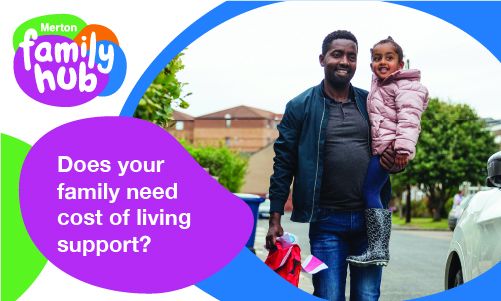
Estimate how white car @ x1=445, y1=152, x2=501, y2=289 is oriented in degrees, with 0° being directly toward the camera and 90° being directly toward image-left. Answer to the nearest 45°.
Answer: approximately 135°

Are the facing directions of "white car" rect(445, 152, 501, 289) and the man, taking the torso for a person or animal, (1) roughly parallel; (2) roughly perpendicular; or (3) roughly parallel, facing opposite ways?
roughly parallel, facing opposite ways

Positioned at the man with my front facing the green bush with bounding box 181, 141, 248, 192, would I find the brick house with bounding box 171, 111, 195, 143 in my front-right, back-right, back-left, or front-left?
front-left

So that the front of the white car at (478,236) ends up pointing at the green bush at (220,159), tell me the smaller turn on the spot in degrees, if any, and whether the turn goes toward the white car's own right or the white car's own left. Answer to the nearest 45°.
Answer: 0° — it already faces it

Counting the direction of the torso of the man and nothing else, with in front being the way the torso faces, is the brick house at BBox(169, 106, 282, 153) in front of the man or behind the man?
behind

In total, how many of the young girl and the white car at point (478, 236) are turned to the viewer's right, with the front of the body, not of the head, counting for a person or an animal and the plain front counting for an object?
0

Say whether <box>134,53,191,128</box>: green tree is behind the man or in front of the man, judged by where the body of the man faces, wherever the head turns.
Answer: behind

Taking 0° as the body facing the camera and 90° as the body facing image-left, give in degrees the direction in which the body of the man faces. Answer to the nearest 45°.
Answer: approximately 315°
